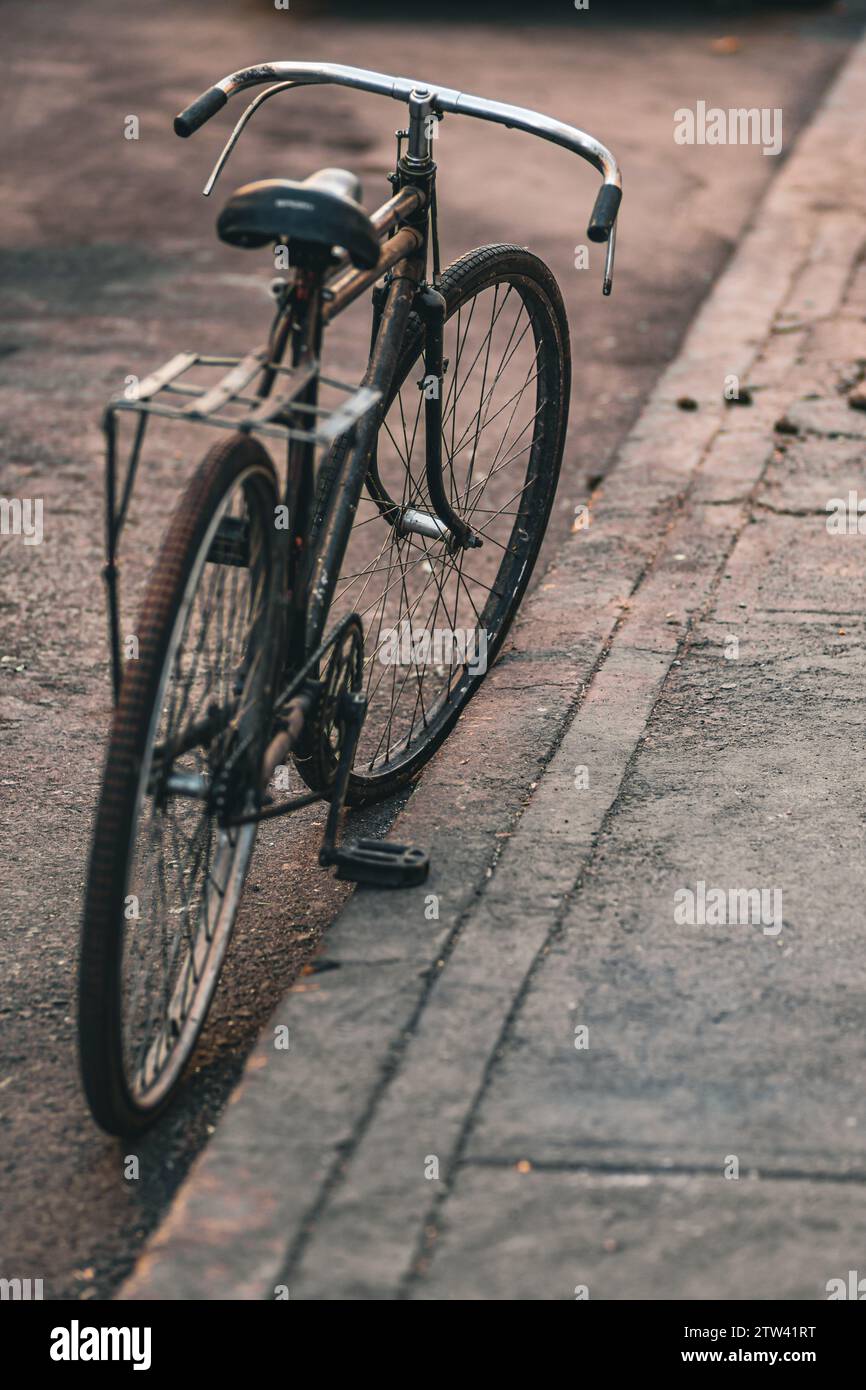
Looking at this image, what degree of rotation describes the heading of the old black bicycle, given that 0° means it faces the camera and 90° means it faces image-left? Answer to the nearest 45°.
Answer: approximately 225°
